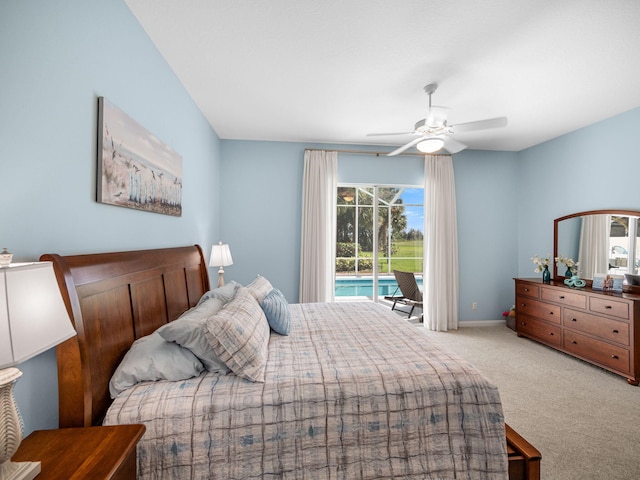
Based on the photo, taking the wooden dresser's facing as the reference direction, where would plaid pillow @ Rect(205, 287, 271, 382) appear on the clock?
The plaid pillow is roughly at 11 o'clock from the wooden dresser.

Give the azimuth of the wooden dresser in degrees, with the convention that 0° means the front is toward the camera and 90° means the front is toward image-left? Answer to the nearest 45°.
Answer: approximately 45°

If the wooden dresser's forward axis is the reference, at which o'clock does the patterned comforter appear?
The patterned comforter is roughly at 11 o'clock from the wooden dresser.

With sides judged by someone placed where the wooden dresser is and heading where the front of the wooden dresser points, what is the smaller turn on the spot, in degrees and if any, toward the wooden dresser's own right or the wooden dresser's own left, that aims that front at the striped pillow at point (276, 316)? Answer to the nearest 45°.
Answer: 0° — it already faces it

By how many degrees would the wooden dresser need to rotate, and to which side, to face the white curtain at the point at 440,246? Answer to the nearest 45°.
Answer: approximately 45° to its right
